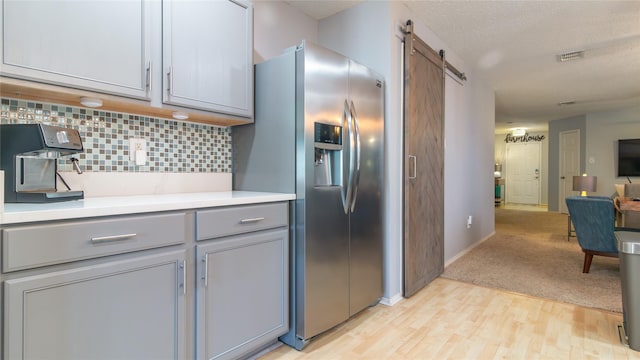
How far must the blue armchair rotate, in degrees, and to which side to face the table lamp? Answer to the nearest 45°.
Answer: approximately 45° to its left

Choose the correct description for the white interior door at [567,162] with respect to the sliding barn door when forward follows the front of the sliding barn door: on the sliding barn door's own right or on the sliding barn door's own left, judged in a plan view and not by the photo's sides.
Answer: on the sliding barn door's own left

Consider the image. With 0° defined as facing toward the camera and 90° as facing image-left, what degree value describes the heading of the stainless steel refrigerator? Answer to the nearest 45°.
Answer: approximately 315°

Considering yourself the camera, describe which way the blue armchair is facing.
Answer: facing away from the viewer and to the right of the viewer

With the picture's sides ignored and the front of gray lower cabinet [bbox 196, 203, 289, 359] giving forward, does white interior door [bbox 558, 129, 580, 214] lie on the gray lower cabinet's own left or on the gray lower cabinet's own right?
on the gray lower cabinet's own left

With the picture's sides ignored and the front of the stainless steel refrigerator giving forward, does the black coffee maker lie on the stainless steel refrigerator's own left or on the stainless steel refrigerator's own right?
on the stainless steel refrigerator's own right

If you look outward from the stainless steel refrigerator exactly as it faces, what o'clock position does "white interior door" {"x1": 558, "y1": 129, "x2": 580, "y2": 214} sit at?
The white interior door is roughly at 9 o'clock from the stainless steel refrigerator.

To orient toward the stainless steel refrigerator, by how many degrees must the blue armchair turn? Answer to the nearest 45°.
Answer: approximately 180°

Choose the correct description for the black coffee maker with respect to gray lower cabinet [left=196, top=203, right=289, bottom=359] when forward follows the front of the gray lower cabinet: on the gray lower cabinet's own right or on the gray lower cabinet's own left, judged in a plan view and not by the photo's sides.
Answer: on the gray lower cabinet's own right

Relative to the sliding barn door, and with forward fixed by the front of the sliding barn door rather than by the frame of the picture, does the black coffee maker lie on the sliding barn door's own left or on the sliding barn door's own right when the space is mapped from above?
on the sliding barn door's own right

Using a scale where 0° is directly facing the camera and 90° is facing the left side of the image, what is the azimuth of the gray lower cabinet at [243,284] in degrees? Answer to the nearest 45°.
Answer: approximately 315°

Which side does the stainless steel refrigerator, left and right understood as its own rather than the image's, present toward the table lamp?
left

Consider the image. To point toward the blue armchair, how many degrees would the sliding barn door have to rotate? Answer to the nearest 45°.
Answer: approximately 90° to its left
